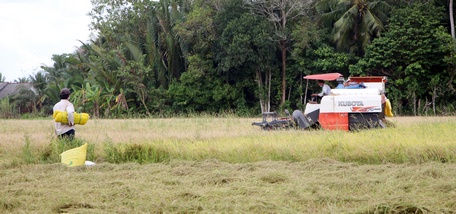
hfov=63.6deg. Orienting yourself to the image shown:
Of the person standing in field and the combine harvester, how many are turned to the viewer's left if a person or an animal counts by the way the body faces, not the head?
1

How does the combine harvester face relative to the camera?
to the viewer's left

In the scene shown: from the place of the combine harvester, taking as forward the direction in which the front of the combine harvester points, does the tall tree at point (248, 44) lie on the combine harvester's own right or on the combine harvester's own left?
on the combine harvester's own right

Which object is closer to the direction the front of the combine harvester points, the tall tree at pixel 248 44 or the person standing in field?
the person standing in field

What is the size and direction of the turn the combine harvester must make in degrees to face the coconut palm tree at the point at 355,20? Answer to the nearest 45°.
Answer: approximately 90° to its right

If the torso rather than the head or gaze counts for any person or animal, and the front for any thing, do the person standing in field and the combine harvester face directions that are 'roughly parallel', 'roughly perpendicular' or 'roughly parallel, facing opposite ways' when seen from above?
roughly perpendicular
